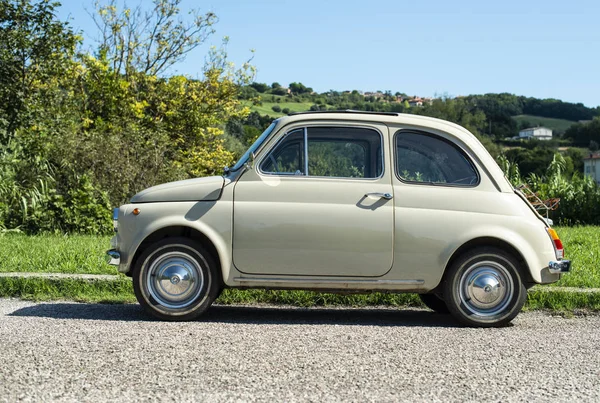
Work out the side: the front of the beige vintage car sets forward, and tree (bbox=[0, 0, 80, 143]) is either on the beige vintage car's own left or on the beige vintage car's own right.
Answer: on the beige vintage car's own right

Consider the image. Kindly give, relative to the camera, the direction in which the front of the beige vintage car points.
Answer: facing to the left of the viewer
